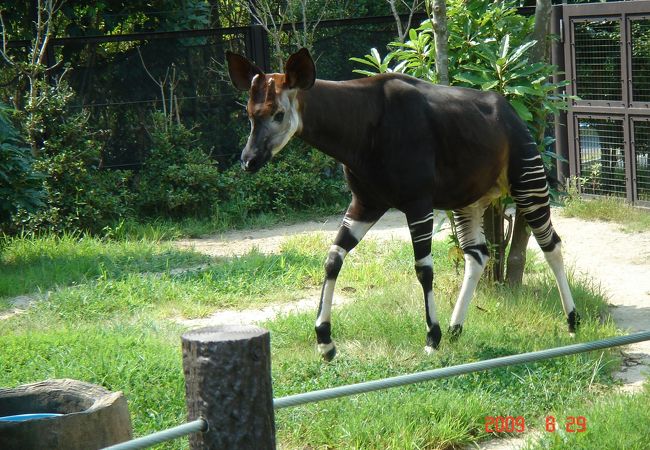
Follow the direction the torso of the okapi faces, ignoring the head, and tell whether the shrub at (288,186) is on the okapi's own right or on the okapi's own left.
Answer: on the okapi's own right

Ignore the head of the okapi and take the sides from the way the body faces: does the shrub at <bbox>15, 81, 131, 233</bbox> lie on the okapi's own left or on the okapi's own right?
on the okapi's own right

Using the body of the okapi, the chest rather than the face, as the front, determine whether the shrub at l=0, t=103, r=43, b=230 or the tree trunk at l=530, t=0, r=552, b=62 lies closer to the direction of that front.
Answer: the shrub

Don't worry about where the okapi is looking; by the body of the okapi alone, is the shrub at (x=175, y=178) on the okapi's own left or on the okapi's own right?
on the okapi's own right

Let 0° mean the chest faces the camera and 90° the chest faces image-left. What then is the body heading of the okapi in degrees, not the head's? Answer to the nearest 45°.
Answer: approximately 45°

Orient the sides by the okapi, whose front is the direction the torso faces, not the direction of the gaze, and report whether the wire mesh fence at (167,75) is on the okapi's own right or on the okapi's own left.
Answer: on the okapi's own right

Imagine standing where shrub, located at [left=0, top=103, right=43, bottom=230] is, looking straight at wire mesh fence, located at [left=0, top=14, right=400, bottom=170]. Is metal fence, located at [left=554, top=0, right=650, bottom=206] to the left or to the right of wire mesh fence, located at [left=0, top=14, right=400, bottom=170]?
right

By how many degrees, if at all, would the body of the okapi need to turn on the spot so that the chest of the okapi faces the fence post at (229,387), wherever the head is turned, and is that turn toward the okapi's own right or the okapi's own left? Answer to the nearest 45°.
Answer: approximately 45° to the okapi's own left

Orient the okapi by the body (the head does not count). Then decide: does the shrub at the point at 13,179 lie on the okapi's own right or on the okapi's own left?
on the okapi's own right

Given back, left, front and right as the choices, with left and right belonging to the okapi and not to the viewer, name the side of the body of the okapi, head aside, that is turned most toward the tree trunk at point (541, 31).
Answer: back

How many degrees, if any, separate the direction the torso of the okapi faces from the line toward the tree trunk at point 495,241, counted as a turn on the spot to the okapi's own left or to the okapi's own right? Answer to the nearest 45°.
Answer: approximately 180°

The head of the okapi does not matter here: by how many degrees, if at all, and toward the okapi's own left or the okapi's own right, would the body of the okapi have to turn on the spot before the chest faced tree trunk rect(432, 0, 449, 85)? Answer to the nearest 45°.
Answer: approximately 135° to the okapi's own right
